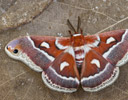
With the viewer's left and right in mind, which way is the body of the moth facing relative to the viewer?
facing away from the viewer
